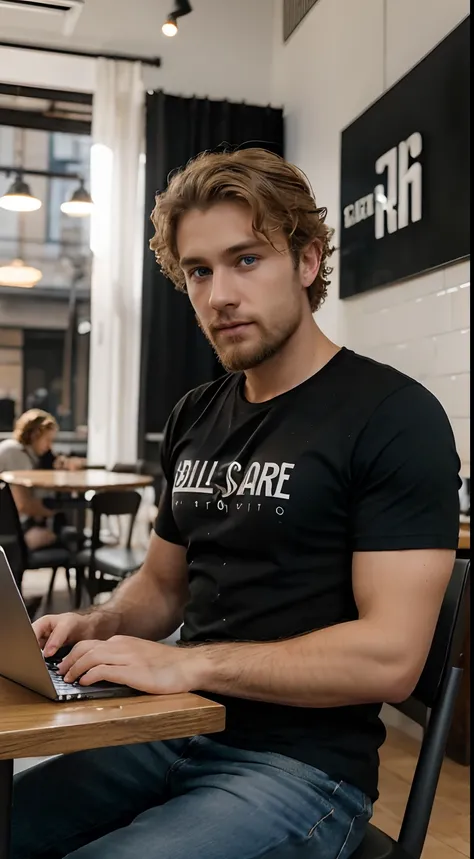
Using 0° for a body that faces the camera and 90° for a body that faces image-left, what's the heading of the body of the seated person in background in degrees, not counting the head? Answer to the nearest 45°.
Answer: approximately 270°

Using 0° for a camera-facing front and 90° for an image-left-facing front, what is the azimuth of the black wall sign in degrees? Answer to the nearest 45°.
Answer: approximately 45°

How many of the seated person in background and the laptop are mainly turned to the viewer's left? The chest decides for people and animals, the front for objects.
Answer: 0

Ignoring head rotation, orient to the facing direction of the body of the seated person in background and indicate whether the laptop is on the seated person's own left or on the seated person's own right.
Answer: on the seated person's own right

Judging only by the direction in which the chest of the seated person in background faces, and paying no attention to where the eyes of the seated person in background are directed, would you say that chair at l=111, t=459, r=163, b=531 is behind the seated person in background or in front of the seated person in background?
in front

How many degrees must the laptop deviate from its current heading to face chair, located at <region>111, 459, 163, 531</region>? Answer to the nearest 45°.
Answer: approximately 45° to its left

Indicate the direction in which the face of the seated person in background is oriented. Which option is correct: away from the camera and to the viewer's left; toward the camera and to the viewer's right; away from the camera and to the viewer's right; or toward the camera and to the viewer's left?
toward the camera and to the viewer's right

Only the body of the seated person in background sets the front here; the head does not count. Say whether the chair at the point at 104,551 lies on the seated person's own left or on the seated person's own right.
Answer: on the seated person's own right
